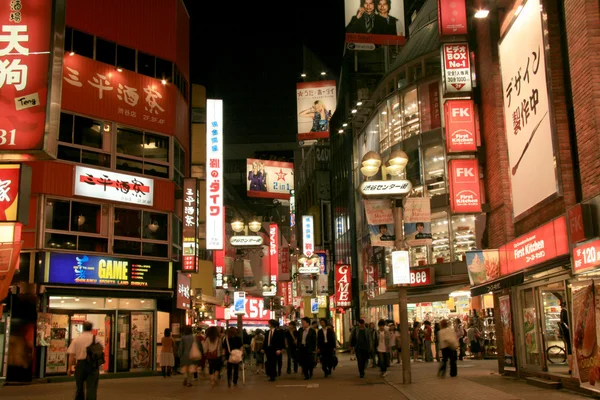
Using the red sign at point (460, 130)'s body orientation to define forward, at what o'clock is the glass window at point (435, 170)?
The glass window is roughly at 6 o'clock from the red sign.

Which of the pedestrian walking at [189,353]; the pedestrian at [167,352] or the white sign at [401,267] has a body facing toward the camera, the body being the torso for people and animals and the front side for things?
the white sign

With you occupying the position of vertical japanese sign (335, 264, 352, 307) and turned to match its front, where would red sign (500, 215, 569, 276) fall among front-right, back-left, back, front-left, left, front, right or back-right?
front

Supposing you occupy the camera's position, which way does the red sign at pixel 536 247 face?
facing the viewer and to the left of the viewer

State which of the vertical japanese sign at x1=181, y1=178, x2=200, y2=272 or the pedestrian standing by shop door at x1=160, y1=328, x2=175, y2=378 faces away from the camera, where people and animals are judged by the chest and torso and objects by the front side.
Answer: the pedestrian standing by shop door

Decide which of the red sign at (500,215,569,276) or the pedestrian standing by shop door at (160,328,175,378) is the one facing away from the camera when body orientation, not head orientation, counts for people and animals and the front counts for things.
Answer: the pedestrian standing by shop door

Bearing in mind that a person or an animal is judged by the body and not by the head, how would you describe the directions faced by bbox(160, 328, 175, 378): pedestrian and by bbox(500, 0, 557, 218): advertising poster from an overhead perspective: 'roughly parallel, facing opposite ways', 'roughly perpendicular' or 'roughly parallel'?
roughly perpendicular

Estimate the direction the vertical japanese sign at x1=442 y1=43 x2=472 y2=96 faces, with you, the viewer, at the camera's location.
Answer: facing the viewer

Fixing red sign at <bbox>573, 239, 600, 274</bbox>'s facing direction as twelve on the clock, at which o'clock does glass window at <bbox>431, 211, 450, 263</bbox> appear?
The glass window is roughly at 4 o'clock from the red sign.

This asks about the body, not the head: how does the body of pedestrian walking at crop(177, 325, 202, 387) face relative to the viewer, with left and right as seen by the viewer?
facing away from the viewer

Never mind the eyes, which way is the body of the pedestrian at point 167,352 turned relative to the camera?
away from the camera

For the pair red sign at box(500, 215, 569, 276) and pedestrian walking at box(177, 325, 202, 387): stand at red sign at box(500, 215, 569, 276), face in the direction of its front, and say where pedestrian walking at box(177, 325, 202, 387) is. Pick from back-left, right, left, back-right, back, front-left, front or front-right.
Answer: front-right

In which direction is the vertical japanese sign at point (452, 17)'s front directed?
toward the camera

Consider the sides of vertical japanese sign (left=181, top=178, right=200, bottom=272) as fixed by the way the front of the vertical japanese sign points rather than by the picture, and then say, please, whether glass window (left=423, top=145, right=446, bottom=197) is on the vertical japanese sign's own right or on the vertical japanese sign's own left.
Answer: on the vertical japanese sign's own left

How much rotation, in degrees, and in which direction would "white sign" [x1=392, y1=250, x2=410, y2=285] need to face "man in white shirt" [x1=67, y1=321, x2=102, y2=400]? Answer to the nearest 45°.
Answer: approximately 45° to its right
